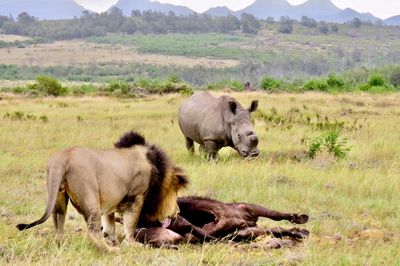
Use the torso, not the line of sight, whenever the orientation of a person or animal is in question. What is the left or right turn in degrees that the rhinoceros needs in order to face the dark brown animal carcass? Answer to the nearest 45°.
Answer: approximately 45° to its right

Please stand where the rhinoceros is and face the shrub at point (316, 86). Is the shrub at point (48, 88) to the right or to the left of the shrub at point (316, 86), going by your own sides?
left

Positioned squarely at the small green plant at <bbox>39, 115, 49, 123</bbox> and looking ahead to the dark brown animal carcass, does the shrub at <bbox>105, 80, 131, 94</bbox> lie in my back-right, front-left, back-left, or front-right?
back-left

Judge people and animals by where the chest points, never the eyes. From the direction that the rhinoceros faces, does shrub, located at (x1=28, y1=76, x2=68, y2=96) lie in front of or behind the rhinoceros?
behind

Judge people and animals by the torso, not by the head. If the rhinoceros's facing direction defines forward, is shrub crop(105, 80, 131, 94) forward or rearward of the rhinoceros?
rearward

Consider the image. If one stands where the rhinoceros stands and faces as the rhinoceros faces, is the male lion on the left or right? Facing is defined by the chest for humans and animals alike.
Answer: on its right

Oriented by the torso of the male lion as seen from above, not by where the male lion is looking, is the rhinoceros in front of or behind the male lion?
in front

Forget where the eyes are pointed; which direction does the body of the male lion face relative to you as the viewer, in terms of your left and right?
facing away from the viewer and to the right of the viewer

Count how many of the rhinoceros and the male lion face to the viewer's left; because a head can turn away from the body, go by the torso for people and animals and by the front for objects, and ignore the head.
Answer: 0
